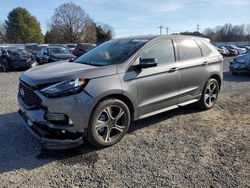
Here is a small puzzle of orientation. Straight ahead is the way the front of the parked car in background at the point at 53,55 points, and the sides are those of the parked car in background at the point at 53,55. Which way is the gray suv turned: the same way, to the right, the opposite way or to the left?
to the right

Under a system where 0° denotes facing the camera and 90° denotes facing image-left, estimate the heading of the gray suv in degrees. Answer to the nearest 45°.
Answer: approximately 45°

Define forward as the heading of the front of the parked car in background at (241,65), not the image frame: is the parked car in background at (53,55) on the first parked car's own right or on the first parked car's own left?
on the first parked car's own right

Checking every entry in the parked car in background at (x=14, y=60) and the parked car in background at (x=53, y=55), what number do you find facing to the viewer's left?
0

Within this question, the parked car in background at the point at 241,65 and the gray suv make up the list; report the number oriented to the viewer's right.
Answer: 0

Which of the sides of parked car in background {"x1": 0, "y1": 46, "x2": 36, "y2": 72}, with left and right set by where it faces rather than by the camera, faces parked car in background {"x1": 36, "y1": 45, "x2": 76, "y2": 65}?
left

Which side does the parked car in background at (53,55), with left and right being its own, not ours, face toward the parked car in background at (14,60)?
right

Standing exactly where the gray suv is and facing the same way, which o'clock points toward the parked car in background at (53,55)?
The parked car in background is roughly at 4 o'clock from the gray suv.

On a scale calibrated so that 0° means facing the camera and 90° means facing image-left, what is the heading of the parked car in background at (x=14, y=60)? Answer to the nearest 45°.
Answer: approximately 315°

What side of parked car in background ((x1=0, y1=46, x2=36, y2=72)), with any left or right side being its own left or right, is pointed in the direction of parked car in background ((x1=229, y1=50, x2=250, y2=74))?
front
